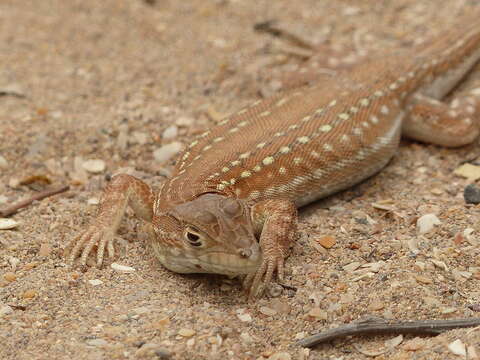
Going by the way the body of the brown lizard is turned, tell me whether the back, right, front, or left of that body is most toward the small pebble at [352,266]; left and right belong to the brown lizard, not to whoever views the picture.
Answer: left

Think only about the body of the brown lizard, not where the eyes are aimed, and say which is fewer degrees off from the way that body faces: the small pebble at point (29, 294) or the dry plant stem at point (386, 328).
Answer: the small pebble

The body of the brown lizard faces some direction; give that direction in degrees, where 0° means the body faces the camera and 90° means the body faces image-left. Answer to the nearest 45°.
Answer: approximately 45°

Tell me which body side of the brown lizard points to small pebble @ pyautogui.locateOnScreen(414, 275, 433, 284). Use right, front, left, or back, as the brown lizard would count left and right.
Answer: left

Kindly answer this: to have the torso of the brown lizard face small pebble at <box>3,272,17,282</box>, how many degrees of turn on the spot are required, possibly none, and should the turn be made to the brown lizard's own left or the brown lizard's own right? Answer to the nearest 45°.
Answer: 0° — it already faces it

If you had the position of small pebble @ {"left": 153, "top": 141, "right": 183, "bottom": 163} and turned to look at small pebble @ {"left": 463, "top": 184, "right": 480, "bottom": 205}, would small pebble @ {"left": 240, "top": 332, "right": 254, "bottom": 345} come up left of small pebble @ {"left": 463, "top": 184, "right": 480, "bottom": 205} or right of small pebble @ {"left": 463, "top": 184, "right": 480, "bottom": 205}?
right

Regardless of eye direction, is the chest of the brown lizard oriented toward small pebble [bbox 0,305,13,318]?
yes

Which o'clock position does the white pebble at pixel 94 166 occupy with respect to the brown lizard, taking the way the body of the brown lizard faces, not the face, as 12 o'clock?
The white pebble is roughly at 2 o'clock from the brown lizard.

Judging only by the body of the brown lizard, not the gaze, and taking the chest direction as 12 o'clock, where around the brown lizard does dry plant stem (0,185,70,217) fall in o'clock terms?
The dry plant stem is roughly at 1 o'clock from the brown lizard.

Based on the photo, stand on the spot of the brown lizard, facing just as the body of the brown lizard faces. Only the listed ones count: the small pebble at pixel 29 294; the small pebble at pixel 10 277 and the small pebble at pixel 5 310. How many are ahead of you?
3
